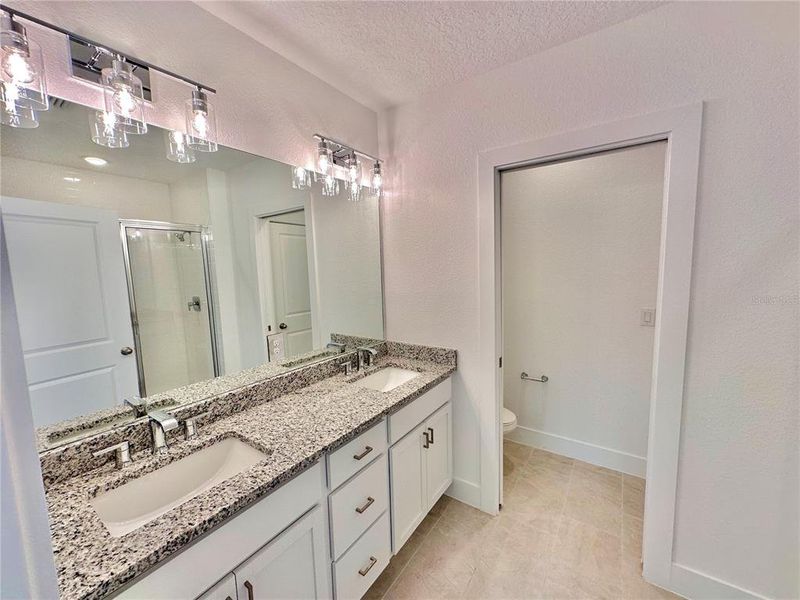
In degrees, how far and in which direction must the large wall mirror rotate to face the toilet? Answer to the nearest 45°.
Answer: approximately 45° to its left

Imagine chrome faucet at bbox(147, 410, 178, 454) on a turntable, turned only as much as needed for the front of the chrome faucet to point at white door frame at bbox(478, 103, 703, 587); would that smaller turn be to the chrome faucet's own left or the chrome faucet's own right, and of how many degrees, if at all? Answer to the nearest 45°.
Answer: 0° — it already faces it

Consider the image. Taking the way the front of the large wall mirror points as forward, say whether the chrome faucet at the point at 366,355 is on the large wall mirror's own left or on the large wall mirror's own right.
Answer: on the large wall mirror's own left

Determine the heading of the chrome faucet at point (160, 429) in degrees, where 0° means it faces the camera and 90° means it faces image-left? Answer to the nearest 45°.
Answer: approximately 315°
